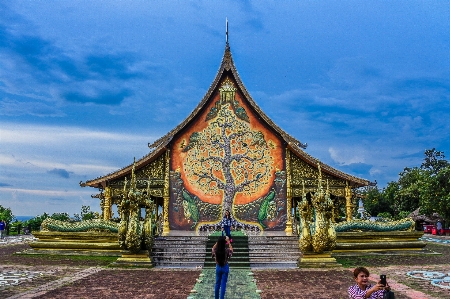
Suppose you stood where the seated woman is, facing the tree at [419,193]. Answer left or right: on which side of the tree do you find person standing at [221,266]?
left

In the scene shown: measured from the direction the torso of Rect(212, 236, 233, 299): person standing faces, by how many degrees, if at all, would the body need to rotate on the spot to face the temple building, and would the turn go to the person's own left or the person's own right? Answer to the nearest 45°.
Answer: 0° — they already face it

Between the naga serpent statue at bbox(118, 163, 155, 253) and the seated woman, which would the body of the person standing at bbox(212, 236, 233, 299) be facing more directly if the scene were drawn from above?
the naga serpent statue

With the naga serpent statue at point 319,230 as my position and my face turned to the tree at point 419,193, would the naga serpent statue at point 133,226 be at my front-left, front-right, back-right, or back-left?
back-left

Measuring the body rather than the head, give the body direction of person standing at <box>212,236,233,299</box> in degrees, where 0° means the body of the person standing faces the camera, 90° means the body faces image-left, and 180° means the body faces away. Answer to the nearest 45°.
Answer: approximately 180°

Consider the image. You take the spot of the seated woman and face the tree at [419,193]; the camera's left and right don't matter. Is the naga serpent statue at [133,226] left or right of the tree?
left

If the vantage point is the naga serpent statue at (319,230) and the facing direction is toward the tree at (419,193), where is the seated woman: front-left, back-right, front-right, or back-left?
back-right

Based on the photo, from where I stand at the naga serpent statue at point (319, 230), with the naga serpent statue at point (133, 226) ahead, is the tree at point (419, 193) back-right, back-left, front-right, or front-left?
back-right

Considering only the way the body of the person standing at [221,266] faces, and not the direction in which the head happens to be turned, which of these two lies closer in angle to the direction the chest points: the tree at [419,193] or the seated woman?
the tree
